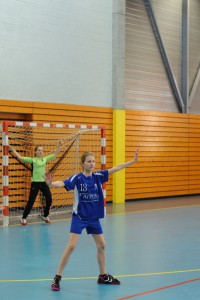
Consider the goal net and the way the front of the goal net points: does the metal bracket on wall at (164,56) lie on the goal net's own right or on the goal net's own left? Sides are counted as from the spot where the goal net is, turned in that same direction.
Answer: on the goal net's own left

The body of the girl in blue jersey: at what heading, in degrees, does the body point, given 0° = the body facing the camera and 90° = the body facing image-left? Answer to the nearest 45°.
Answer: approximately 315°

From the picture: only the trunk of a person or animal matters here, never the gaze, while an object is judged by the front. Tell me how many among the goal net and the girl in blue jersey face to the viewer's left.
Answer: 0

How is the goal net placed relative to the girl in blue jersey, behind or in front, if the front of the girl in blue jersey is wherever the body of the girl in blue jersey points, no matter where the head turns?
behind

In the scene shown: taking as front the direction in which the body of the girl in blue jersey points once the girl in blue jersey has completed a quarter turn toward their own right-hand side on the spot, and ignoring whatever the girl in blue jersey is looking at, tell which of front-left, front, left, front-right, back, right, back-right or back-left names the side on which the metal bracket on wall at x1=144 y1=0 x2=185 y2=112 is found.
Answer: back-right

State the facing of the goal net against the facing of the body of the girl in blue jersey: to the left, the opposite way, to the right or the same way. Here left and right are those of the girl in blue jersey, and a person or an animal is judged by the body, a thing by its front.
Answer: the same way
